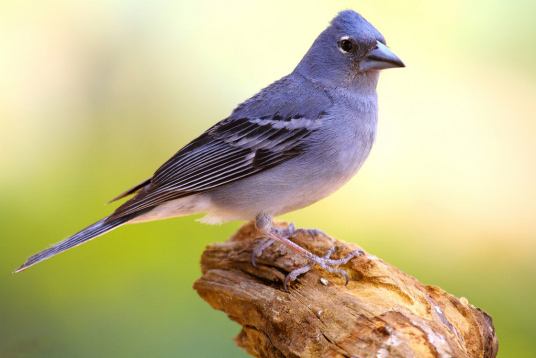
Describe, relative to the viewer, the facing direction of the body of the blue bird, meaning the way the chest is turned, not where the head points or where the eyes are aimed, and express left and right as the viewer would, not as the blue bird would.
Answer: facing to the right of the viewer
